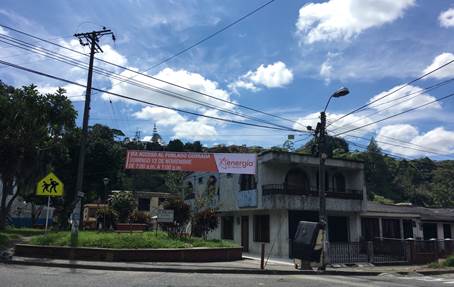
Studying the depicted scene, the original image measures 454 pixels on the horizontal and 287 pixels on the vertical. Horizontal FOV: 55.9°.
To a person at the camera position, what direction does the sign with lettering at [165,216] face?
facing the viewer

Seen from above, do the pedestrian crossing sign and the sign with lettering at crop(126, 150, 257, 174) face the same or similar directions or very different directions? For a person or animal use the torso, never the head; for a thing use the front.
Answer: same or similar directions

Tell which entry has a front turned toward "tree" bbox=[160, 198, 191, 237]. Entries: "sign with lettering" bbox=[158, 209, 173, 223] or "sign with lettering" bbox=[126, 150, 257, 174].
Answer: "sign with lettering" bbox=[126, 150, 257, 174]

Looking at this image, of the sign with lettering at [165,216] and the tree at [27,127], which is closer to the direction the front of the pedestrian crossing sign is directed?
the sign with lettering

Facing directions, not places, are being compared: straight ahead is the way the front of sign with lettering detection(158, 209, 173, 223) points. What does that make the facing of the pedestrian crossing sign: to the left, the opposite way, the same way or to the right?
the same way

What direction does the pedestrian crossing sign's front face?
toward the camera

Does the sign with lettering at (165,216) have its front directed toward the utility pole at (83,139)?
no

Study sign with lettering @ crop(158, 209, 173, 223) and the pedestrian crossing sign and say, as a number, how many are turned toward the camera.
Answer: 2

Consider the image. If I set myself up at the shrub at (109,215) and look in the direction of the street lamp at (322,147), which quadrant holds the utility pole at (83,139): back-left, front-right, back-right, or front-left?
front-right

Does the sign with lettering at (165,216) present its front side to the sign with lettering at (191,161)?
no

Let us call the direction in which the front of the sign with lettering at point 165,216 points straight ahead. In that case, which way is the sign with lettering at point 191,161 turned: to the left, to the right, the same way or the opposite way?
the same way

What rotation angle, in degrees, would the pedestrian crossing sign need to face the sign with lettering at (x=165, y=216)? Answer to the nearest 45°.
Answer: approximately 90° to its left

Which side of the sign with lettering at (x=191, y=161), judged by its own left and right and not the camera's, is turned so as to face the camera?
front
